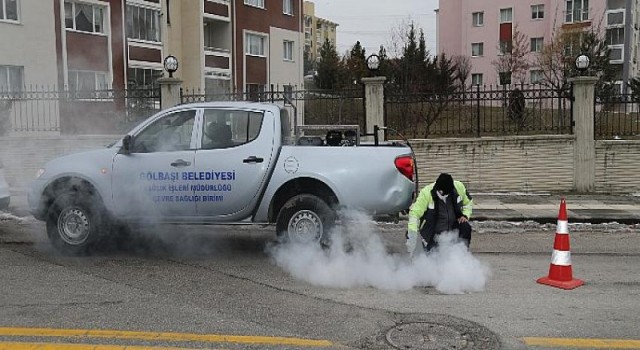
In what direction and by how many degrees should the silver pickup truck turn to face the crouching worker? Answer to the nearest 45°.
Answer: approximately 135° to its left

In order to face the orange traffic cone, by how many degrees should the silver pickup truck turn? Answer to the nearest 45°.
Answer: approximately 135° to its left

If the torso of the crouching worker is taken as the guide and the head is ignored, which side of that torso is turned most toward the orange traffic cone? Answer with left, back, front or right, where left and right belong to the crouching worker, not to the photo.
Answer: left

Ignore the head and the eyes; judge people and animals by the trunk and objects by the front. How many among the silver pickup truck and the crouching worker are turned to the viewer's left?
1

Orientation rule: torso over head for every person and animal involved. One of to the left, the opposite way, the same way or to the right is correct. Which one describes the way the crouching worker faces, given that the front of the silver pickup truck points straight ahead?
to the left

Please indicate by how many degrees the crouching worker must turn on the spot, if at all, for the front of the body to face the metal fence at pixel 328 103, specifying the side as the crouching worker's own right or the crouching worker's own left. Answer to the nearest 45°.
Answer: approximately 180°

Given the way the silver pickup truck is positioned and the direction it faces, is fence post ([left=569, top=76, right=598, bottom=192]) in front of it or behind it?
behind

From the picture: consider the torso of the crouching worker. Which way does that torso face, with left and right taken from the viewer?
facing the viewer

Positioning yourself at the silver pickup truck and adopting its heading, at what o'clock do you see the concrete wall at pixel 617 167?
The concrete wall is roughly at 5 o'clock from the silver pickup truck.

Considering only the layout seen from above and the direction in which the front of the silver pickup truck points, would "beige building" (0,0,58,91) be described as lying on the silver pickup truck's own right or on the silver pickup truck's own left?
on the silver pickup truck's own right

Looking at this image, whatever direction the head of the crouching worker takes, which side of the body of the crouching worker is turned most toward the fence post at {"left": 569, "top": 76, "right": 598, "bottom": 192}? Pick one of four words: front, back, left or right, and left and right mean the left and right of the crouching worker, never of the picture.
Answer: back

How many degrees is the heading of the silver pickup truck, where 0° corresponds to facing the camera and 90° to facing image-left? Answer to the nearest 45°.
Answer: approximately 90°

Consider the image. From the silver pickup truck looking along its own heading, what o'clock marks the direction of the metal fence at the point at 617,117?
The metal fence is roughly at 5 o'clock from the silver pickup truck.

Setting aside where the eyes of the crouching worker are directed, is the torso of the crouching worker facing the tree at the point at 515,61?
no

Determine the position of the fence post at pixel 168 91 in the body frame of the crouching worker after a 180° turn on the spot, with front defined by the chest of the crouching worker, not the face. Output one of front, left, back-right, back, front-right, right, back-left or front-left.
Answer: front-left

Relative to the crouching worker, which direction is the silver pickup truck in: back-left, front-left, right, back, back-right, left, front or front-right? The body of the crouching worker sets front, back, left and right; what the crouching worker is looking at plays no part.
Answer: right
